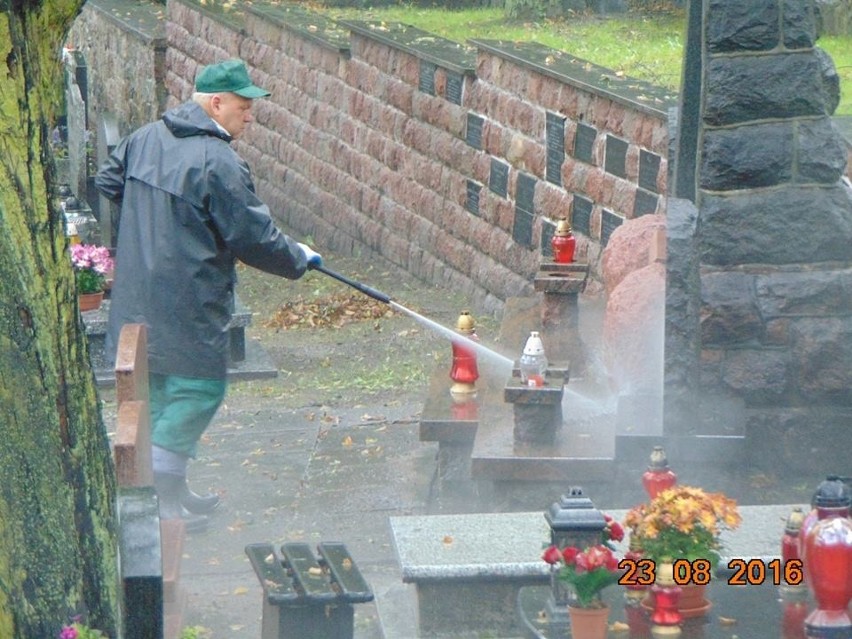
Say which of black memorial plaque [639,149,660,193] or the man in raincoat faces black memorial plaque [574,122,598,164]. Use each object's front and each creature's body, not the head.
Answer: the man in raincoat

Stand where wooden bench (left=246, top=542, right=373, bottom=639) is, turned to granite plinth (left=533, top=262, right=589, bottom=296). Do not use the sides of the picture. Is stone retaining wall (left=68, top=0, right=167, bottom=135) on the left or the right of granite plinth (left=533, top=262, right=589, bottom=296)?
left

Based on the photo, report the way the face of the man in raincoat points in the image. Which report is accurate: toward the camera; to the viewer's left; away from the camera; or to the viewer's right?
to the viewer's right

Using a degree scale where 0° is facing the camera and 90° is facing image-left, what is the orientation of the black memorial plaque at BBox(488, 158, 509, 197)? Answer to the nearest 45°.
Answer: approximately 45°
